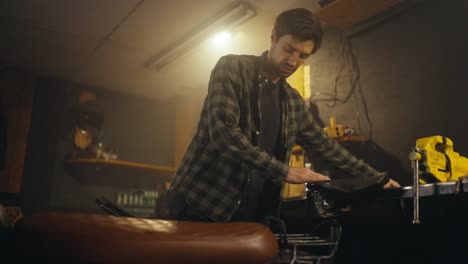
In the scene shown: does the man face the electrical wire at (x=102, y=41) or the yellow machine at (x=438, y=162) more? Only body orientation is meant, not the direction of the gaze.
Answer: the yellow machine

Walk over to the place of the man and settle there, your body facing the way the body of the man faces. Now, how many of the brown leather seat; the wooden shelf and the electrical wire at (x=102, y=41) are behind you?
2

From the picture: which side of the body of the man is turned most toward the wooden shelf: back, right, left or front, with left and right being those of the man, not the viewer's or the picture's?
back

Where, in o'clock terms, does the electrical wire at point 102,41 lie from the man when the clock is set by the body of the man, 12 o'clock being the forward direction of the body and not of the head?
The electrical wire is roughly at 6 o'clock from the man.

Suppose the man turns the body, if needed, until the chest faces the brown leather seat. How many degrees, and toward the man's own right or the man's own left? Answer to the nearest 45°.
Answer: approximately 45° to the man's own right

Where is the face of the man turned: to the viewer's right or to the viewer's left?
to the viewer's right

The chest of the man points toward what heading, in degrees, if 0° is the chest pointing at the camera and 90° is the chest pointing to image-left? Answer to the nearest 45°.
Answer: approximately 315°

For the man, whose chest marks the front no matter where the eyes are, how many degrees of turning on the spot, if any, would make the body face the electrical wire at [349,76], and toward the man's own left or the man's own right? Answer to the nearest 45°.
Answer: approximately 90° to the man's own left
